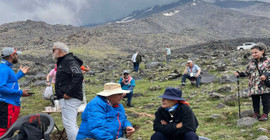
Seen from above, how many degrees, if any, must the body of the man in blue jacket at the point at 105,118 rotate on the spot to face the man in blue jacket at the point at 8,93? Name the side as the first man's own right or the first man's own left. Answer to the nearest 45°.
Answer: approximately 180°

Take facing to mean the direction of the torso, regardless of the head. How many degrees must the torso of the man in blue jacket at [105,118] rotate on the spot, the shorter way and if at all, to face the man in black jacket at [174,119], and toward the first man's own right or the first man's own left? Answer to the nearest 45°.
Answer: approximately 45° to the first man's own left

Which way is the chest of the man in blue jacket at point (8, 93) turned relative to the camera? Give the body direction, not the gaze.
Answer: to the viewer's right

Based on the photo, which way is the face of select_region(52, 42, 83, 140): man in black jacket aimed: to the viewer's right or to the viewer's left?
to the viewer's left

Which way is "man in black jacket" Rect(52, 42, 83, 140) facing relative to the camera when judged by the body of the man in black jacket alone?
to the viewer's left
